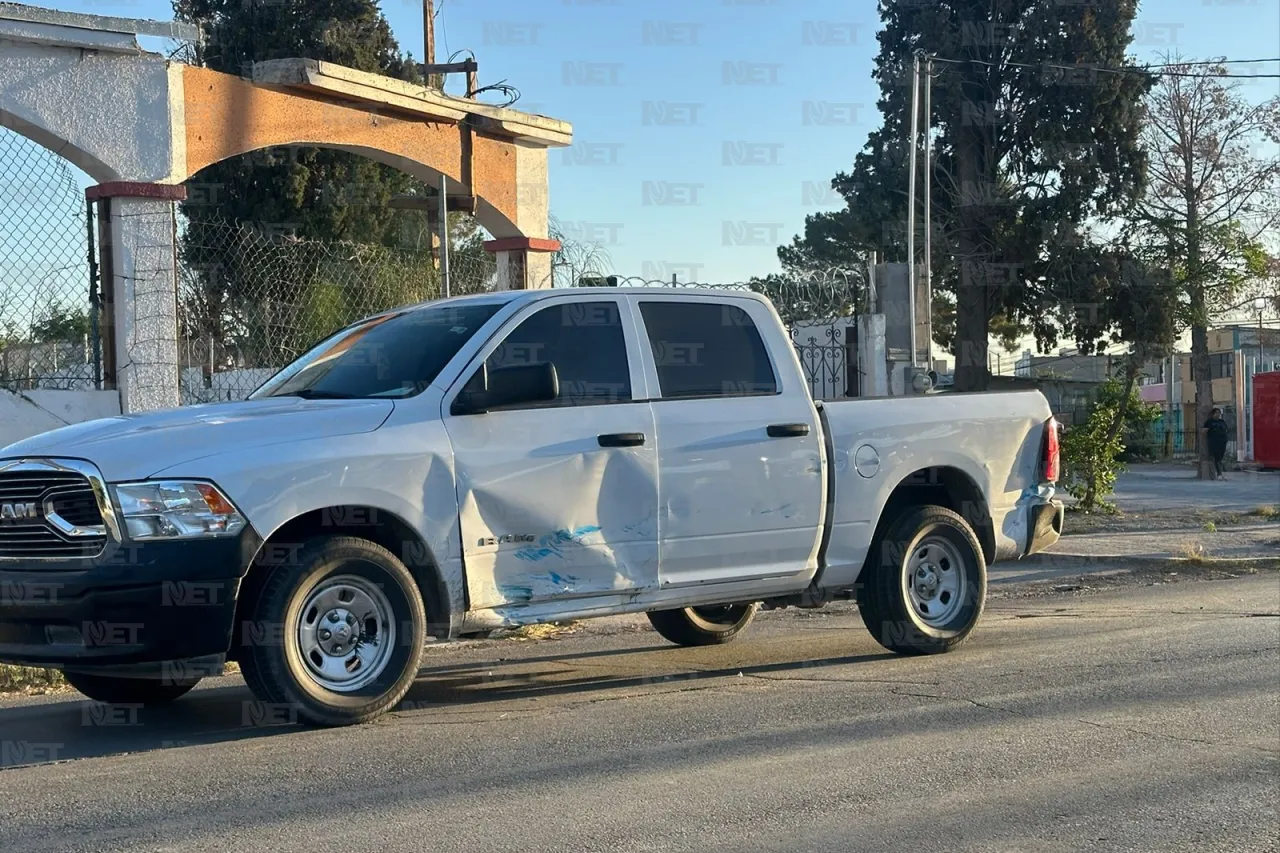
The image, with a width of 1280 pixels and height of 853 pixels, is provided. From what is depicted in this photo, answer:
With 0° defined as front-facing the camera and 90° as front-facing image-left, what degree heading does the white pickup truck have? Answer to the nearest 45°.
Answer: approximately 45°

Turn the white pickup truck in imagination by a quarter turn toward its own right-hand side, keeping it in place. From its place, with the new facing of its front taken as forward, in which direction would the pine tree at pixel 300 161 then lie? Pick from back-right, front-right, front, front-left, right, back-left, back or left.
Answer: front-right

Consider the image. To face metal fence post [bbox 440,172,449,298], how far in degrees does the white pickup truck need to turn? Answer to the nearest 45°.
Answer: approximately 135° to its right

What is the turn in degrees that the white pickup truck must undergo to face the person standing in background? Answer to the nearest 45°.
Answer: approximately 180°

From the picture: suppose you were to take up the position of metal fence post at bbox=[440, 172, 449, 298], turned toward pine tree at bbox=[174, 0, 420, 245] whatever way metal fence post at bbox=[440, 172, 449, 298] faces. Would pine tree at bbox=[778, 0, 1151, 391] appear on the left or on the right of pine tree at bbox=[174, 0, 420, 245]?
right

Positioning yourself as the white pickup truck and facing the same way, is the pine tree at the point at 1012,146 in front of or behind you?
behind

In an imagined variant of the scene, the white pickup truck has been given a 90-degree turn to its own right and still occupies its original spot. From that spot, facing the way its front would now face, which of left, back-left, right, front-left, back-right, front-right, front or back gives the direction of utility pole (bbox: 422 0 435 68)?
front-right
